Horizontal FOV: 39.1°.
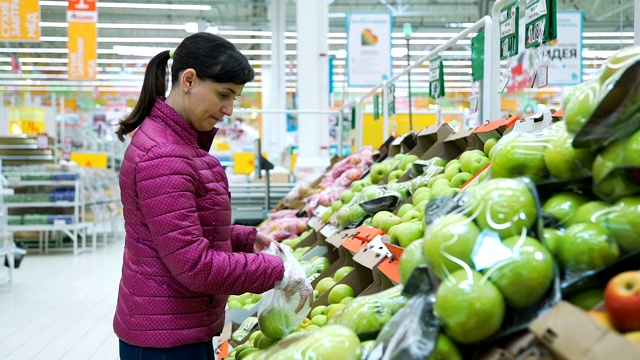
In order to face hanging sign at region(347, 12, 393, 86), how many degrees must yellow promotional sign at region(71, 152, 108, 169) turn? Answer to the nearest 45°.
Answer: approximately 45° to its left

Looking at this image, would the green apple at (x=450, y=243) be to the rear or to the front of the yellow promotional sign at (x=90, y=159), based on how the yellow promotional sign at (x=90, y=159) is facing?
to the front

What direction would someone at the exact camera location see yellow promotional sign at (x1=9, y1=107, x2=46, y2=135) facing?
facing the viewer

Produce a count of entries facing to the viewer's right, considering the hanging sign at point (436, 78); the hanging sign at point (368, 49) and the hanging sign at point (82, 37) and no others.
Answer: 0

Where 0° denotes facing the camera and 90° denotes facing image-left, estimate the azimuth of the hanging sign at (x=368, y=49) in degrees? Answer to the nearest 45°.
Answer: approximately 0°

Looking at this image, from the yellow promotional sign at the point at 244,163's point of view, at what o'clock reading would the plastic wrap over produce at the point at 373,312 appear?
The plastic wrap over produce is roughly at 12 o'clock from the yellow promotional sign.

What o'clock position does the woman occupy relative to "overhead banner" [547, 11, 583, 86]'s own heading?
The woman is roughly at 12 o'clock from the overhead banner.

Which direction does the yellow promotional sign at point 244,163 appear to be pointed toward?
toward the camera

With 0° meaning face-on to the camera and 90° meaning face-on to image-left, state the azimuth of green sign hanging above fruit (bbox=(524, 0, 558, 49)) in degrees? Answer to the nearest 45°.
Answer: approximately 45°

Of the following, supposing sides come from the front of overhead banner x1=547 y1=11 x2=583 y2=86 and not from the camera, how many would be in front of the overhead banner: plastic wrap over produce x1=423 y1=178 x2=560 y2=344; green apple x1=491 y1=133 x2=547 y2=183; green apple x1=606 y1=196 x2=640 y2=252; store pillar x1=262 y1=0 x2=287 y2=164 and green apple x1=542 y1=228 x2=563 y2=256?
4

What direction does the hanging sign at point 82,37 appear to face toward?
toward the camera

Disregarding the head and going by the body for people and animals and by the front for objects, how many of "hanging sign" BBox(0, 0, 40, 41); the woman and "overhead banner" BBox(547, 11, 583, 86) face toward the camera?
2

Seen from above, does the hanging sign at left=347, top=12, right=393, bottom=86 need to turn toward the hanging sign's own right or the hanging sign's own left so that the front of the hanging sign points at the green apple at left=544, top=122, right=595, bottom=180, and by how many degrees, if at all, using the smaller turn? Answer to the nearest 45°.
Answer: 0° — it already faces it

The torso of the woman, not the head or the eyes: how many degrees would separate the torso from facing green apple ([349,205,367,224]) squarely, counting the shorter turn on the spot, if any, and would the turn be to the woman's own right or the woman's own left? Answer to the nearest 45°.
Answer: approximately 45° to the woman's own left

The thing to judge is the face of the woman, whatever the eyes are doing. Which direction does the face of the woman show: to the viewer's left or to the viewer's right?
to the viewer's right
